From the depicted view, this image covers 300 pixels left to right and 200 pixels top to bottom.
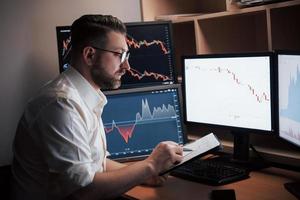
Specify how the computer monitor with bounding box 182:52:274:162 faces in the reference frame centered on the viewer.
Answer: facing the viewer and to the left of the viewer

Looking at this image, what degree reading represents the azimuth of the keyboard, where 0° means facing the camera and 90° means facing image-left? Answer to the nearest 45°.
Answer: approximately 45°

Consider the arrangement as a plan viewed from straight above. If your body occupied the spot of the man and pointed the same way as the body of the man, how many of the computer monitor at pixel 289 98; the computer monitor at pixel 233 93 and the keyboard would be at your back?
0

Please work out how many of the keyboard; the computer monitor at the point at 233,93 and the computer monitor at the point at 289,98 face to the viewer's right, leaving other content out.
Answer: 0

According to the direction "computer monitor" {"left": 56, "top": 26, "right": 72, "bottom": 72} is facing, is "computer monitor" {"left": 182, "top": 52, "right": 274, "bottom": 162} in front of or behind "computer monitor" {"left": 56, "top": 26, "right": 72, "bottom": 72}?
in front

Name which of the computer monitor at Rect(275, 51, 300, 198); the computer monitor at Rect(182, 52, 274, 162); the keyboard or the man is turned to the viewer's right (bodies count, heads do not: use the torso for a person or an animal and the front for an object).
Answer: the man

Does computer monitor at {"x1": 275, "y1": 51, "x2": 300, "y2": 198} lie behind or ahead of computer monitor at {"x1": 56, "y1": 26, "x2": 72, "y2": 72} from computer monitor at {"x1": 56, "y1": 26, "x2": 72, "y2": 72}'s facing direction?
ahead

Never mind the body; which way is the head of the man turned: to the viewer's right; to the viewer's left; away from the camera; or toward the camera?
to the viewer's right

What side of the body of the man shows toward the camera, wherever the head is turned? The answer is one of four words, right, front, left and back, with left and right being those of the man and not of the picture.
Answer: right

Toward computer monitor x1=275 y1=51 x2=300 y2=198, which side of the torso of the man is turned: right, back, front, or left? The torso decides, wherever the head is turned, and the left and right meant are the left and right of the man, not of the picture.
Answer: front

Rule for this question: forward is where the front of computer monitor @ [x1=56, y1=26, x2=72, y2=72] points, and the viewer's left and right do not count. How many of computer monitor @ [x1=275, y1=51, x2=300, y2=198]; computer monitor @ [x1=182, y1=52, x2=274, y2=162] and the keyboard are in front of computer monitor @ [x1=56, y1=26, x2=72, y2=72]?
3

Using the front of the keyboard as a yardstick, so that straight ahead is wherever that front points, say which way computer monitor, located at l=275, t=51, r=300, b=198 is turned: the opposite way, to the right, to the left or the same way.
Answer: the same way

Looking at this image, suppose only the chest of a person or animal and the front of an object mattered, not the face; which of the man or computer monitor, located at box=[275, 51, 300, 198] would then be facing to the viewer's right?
the man
